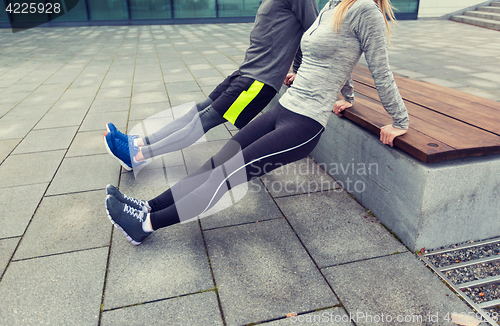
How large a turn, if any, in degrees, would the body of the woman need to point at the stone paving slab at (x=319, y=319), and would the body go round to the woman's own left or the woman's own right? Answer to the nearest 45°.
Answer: approximately 45° to the woman's own left

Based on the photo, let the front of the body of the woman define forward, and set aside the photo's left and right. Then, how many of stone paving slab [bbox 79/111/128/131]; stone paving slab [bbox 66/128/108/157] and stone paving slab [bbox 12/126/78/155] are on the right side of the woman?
3

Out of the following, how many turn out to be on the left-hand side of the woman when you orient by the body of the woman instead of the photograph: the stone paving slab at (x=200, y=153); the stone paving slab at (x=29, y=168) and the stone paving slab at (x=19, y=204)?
0

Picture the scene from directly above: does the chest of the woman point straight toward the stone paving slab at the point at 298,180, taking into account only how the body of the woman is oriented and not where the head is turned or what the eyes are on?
no

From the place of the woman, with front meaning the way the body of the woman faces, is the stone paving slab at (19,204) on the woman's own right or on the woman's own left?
on the woman's own right

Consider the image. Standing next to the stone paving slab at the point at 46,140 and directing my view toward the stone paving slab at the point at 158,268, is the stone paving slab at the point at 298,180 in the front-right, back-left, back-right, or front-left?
front-left

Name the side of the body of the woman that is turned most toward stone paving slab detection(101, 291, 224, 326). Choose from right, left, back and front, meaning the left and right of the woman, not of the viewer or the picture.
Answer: front

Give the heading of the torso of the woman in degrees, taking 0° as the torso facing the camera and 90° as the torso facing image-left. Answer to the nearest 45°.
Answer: approximately 45°

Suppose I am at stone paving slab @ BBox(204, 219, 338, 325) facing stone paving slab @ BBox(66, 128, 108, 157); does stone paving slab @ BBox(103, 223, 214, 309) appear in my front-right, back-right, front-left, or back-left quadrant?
front-left

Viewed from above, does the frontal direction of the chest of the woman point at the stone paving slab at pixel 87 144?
no

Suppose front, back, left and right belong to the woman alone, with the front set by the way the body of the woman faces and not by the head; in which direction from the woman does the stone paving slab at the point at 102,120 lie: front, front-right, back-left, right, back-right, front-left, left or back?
right

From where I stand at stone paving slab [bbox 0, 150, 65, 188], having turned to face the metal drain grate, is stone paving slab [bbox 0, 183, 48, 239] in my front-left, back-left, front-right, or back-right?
front-right

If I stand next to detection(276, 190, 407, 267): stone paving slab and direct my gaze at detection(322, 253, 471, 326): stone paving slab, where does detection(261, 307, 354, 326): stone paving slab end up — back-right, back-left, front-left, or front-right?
front-right
